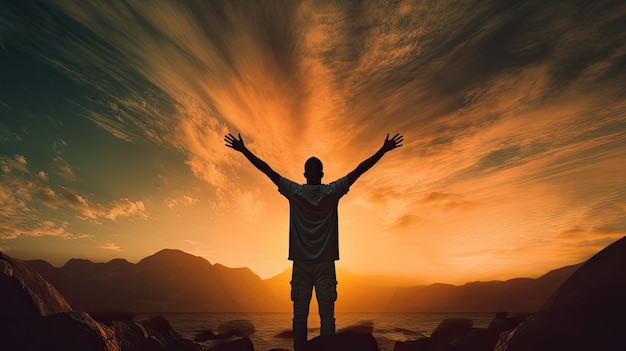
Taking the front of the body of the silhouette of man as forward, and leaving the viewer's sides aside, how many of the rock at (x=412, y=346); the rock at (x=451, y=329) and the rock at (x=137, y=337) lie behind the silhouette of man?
0

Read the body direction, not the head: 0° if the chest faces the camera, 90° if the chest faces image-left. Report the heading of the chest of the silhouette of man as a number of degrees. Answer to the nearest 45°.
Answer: approximately 180°

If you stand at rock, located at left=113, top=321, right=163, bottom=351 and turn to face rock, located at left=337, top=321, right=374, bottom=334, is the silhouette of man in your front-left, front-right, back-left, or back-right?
front-right

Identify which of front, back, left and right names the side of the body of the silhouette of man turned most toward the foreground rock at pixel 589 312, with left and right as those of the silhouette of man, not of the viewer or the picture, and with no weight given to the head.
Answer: right

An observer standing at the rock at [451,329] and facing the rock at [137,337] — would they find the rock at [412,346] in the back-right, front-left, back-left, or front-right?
front-left

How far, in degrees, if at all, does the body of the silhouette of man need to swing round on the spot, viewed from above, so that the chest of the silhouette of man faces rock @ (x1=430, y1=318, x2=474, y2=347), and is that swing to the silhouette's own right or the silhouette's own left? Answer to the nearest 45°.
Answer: approximately 45° to the silhouette's own right

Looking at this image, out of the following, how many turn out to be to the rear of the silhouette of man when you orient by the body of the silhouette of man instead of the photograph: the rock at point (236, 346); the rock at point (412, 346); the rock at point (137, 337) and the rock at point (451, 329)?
0

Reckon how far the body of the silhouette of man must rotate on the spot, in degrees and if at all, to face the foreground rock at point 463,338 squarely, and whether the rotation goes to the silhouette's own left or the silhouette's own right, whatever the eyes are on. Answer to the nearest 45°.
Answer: approximately 45° to the silhouette's own right

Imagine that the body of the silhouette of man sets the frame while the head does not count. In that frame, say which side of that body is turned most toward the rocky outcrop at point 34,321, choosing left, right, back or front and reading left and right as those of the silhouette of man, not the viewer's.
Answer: left

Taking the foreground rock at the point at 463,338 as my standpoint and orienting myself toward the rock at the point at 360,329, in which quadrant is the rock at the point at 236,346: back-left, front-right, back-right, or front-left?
front-left

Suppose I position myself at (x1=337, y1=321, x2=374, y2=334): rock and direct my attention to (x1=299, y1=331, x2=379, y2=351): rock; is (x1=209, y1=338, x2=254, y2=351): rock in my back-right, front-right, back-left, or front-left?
front-right

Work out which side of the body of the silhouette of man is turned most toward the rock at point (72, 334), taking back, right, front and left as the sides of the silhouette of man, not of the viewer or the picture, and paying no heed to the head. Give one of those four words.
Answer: left
